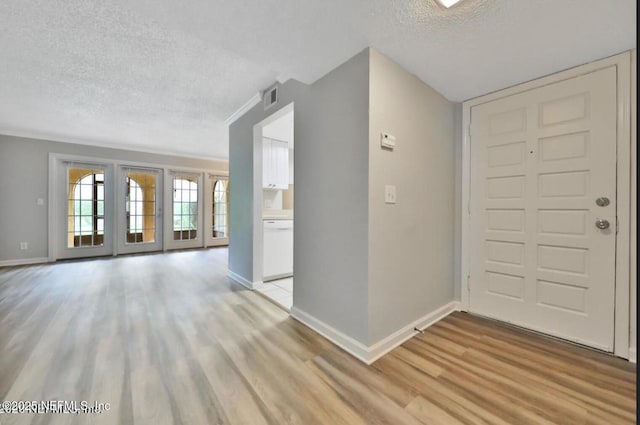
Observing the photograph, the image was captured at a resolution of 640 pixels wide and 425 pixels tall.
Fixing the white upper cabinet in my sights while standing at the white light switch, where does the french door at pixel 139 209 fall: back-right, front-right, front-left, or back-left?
front-left

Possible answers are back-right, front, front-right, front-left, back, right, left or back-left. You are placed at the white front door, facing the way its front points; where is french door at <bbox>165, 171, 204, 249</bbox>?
front-right

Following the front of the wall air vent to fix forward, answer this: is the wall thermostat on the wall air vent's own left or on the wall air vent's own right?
on the wall air vent's own left

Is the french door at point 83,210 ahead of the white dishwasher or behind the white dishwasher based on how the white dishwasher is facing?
behind

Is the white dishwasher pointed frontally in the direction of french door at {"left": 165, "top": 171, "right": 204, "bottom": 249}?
no

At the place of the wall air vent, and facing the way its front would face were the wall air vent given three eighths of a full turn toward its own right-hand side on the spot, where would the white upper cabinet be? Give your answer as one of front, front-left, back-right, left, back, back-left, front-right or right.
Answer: front

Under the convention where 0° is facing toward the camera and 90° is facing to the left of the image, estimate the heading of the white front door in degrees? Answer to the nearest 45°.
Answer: approximately 45°

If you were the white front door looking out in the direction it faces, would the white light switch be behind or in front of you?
in front

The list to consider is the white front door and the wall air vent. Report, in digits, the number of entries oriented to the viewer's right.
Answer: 0

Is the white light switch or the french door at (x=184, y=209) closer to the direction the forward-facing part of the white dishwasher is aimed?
the white light switch

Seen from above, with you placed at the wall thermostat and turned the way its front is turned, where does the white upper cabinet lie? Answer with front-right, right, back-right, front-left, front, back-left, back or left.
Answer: back

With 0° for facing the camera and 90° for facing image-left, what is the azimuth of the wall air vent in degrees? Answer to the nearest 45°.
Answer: approximately 45°

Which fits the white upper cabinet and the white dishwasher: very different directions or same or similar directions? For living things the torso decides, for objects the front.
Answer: same or similar directions

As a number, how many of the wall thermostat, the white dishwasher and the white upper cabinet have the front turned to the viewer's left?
0

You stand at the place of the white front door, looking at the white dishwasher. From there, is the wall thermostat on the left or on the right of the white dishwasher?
left
